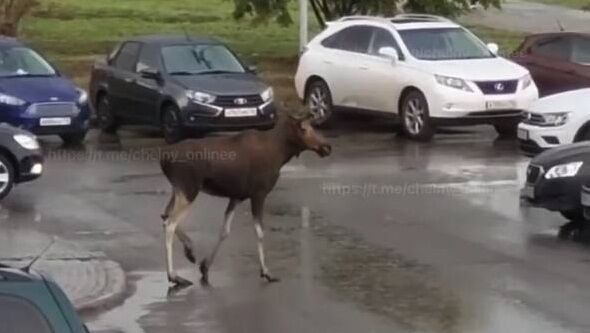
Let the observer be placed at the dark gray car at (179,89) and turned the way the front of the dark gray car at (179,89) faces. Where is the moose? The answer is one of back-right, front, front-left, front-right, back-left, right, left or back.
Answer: front-right

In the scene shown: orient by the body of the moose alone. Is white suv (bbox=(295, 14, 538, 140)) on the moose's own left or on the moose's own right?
on the moose's own left

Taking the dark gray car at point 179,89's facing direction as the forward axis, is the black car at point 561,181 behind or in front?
in front

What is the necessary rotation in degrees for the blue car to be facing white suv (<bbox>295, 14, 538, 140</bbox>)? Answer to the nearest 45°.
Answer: approximately 45° to its left

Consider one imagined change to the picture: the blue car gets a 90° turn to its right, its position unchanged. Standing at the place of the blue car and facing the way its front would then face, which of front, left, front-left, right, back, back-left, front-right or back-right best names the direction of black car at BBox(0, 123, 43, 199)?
front-left

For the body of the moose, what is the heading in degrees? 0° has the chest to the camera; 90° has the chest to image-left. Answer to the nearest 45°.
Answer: approximately 270°

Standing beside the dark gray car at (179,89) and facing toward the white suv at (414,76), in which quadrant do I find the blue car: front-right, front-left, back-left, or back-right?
back-right

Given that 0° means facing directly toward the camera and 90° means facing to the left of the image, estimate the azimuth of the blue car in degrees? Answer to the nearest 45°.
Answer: approximately 315°

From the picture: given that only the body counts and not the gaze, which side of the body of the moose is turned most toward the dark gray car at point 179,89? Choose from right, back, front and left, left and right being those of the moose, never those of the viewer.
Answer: left
